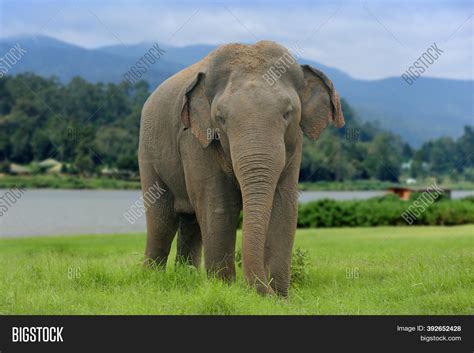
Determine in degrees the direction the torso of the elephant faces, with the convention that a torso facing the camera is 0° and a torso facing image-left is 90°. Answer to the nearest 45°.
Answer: approximately 315°
